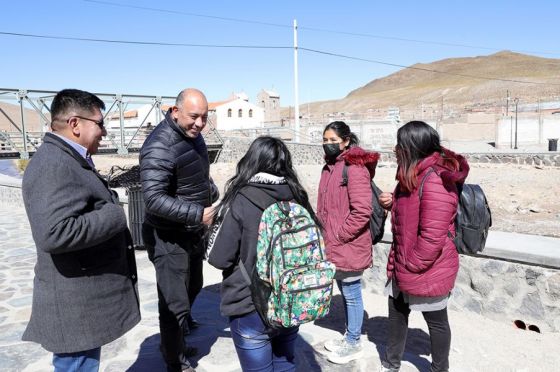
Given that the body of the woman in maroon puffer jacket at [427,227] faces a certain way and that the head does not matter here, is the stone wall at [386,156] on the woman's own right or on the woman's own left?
on the woman's own right

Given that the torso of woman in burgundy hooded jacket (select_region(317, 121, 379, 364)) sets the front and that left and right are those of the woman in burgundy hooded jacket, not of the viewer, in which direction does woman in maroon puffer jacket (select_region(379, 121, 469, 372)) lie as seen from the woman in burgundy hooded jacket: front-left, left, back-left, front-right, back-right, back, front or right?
left

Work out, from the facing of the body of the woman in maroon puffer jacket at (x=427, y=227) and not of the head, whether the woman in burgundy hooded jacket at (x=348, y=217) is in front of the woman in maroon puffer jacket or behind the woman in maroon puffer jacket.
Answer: in front

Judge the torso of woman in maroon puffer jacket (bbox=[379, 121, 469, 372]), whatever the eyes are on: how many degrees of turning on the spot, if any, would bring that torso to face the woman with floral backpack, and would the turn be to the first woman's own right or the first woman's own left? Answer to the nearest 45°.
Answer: approximately 45° to the first woman's own left

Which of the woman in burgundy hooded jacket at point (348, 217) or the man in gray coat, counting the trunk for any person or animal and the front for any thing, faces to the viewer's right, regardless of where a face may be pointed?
the man in gray coat

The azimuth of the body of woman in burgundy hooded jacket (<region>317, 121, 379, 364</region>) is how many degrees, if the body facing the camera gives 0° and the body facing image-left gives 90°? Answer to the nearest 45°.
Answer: approximately 45°

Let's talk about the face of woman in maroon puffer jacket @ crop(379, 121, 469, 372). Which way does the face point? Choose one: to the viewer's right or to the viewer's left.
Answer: to the viewer's left

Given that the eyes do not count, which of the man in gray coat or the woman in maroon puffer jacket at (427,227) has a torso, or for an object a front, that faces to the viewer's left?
the woman in maroon puffer jacket

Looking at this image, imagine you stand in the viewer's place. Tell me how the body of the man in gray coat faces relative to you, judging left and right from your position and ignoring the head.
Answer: facing to the right of the viewer

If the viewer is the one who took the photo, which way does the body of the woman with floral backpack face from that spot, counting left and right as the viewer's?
facing away from the viewer and to the left of the viewer

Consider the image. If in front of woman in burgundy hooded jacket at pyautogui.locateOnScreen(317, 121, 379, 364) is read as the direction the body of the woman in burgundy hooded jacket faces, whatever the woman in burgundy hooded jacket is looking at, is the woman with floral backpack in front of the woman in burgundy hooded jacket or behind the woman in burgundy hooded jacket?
in front

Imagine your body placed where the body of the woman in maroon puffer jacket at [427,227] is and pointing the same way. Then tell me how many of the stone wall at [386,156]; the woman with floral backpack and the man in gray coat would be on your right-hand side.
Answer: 1

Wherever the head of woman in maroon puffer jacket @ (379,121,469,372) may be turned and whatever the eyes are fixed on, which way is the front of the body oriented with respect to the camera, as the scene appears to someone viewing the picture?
to the viewer's left

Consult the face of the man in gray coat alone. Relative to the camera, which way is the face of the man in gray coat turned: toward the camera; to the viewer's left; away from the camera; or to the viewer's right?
to the viewer's right

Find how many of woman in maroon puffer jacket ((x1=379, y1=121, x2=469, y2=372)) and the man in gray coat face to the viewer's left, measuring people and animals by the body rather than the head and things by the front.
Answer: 1

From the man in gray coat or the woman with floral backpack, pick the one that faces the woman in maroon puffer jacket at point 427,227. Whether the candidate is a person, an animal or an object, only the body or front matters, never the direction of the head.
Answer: the man in gray coat
